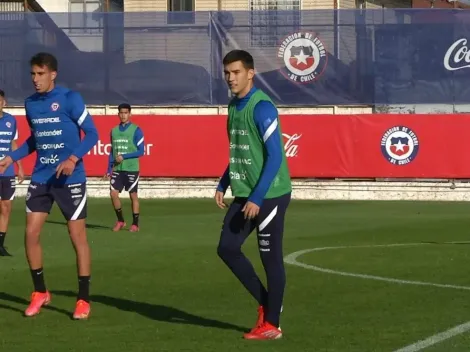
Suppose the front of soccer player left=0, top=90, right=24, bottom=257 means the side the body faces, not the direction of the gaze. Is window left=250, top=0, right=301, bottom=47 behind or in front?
behind

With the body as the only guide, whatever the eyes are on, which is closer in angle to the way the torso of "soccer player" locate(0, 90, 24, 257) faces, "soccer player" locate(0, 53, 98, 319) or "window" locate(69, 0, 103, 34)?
the soccer player

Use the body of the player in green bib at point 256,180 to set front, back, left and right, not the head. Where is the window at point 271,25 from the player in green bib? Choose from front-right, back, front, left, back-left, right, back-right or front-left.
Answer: back-right

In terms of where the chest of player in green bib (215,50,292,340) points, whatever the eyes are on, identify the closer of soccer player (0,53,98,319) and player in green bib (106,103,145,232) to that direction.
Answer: the soccer player

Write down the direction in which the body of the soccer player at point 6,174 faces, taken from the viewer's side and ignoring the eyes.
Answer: toward the camera

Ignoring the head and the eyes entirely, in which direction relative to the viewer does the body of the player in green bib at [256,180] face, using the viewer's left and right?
facing the viewer and to the left of the viewer

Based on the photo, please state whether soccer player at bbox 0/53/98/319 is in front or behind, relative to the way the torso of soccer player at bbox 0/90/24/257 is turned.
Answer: in front

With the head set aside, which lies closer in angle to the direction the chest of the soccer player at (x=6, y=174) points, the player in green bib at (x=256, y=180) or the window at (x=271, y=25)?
the player in green bib

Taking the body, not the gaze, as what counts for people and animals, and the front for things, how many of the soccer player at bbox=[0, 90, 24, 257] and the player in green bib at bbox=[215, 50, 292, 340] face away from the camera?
0

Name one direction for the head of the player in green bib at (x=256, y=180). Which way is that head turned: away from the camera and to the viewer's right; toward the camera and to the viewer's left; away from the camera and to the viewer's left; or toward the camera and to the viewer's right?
toward the camera and to the viewer's left

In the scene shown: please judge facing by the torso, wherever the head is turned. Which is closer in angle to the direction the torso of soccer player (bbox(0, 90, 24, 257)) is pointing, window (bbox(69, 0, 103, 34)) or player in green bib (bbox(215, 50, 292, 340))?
the player in green bib

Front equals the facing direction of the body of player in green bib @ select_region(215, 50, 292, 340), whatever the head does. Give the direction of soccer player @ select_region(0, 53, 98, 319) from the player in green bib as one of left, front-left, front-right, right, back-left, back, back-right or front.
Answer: right
